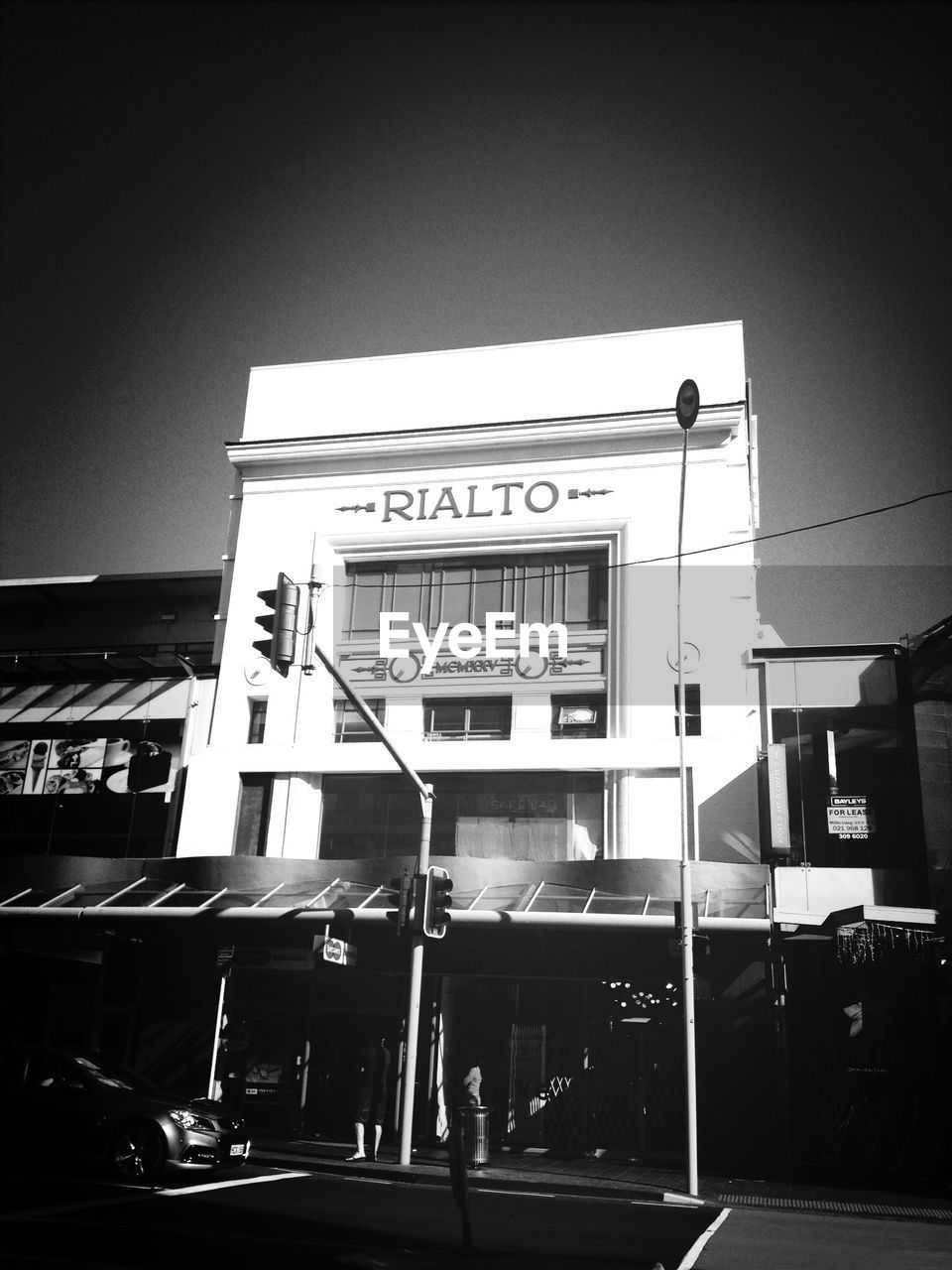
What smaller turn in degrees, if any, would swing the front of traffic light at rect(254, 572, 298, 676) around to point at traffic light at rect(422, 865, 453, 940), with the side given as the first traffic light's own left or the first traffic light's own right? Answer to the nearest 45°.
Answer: approximately 135° to the first traffic light's own right

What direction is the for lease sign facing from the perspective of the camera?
toward the camera

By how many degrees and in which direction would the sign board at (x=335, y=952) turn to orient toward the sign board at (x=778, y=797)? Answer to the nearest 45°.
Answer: approximately 90° to its left

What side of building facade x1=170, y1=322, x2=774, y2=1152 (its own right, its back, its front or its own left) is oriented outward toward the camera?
front

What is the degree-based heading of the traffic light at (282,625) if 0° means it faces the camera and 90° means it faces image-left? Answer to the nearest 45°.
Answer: approximately 90°

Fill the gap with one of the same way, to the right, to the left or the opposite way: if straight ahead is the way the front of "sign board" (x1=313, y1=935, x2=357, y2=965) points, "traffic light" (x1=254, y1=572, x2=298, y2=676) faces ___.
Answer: to the right

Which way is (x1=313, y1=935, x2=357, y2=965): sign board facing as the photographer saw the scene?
facing the viewer

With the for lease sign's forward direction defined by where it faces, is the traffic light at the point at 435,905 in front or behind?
in front

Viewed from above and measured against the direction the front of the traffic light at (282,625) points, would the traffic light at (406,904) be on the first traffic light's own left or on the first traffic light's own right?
on the first traffic light's own right

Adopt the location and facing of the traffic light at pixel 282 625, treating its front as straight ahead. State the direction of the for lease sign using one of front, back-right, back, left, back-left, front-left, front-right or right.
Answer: back-right

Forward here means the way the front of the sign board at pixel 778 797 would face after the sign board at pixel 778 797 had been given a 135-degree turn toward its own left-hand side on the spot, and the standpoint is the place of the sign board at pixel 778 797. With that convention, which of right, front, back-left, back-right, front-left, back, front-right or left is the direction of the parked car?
back
